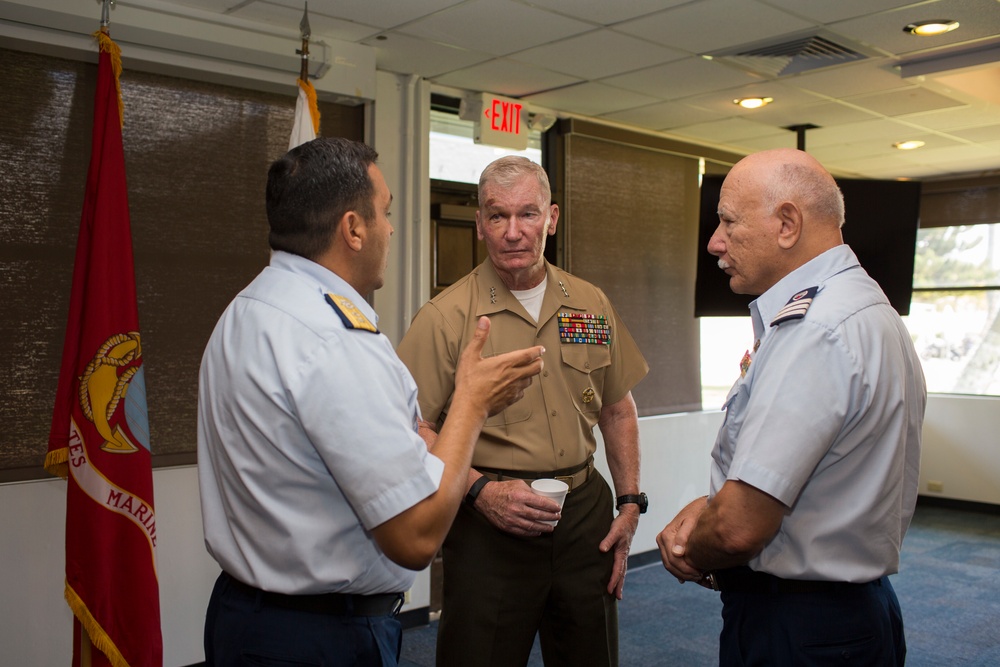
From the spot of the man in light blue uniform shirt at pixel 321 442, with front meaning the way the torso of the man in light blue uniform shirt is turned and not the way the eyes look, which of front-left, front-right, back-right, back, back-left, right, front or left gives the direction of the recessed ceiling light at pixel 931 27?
front

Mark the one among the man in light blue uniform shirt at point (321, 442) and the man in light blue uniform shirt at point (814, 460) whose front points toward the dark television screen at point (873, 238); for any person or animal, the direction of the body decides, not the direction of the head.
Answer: the man in light blue uniform shirt at point (321, 442)

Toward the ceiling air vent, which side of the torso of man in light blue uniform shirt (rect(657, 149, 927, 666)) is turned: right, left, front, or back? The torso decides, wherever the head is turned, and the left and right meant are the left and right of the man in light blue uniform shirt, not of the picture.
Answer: right

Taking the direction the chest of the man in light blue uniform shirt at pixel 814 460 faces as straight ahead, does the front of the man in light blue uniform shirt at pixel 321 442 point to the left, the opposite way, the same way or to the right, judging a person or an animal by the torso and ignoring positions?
to the right

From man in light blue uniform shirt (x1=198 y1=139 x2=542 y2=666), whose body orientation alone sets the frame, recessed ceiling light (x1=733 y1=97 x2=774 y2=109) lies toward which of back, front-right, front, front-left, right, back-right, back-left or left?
front

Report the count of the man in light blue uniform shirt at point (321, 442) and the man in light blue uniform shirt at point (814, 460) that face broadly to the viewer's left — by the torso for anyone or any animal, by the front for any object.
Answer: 1

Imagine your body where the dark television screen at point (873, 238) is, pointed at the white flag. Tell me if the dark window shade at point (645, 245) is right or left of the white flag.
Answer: right

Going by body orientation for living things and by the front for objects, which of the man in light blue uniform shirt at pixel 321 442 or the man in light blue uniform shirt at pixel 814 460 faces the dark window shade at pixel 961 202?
the man in light blue uniform shirt at pixel 321 442

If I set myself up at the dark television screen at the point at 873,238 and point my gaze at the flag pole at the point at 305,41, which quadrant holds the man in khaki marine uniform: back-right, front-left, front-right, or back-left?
front-left

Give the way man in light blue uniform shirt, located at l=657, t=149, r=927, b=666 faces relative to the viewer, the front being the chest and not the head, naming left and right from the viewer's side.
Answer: facing to the left of the viewer

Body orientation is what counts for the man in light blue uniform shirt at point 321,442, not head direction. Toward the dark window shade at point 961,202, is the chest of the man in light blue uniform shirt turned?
yes

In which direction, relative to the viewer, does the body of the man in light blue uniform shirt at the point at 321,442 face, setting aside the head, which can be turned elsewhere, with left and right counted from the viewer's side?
facing away from the viewer and to the right of the viewer

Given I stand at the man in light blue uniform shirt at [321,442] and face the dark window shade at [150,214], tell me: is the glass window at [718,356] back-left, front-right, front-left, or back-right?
front-right

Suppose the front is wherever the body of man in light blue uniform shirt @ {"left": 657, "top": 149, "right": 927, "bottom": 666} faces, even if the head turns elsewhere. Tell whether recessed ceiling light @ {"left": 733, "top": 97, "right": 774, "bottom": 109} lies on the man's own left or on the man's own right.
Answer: on the man's own right
